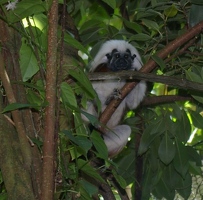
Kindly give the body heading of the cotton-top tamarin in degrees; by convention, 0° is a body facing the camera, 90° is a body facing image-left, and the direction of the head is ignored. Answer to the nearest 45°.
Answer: approximately 0°

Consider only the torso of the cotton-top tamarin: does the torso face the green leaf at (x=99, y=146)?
yes
